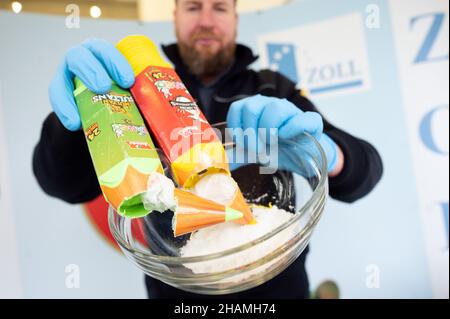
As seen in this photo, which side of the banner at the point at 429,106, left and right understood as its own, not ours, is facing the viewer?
front

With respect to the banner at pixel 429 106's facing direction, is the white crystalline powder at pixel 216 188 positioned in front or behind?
in front

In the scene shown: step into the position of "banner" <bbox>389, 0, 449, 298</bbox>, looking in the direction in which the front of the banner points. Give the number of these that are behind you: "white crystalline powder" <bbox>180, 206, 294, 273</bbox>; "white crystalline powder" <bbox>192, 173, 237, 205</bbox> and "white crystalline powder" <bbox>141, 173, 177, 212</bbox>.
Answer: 0

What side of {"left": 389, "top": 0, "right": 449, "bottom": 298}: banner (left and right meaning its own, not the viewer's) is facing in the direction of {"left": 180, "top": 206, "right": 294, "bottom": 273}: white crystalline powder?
front

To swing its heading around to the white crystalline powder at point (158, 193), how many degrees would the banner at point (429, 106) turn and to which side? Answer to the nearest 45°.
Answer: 0° — it already faces it
